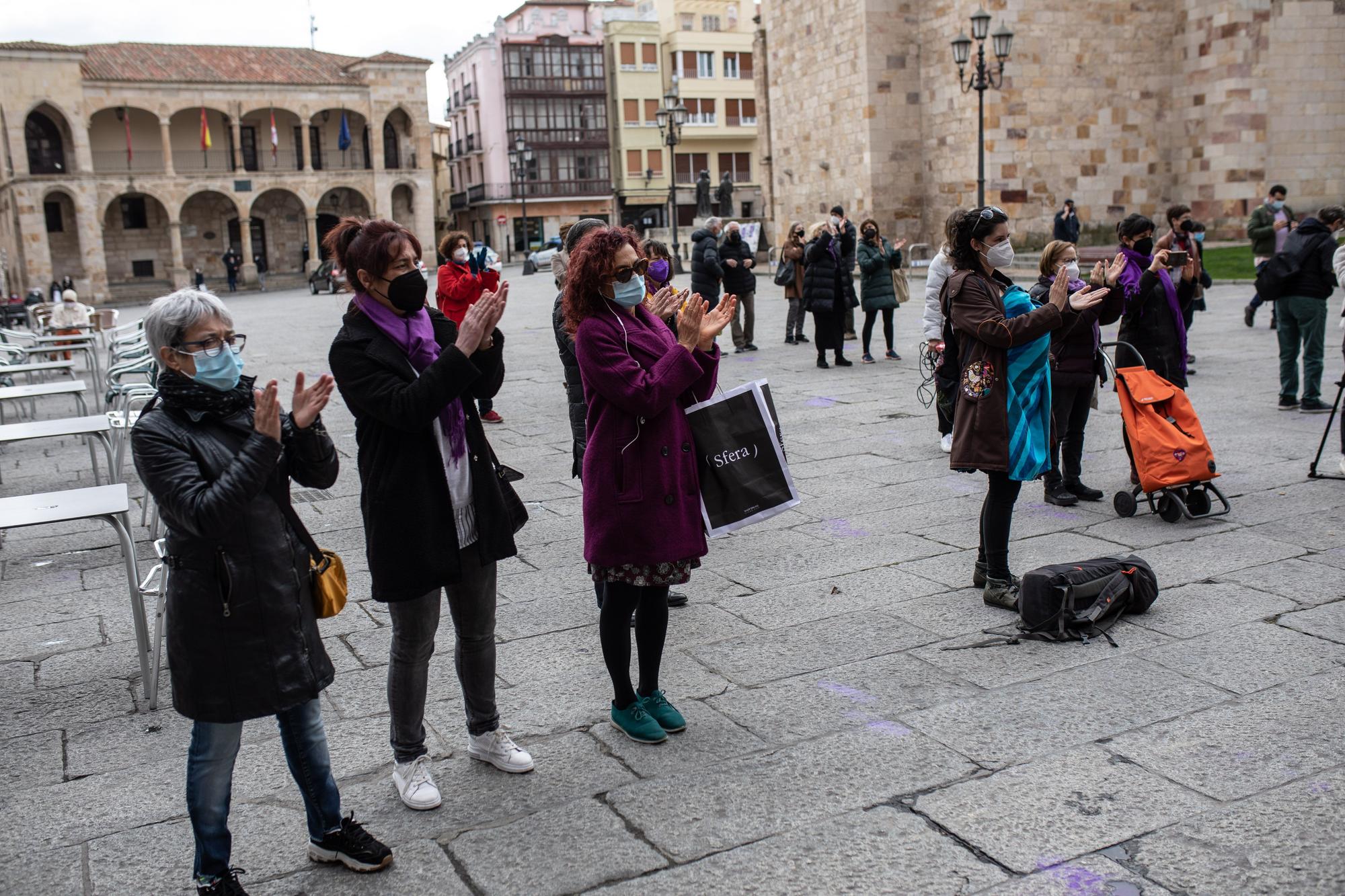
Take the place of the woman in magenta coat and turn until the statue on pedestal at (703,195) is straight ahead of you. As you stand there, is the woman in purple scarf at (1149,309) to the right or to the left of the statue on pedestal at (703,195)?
right

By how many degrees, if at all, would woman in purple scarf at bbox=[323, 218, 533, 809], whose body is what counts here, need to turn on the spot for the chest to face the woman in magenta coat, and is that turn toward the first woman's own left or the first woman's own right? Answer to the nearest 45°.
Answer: approximately 45° to the first woman's own left

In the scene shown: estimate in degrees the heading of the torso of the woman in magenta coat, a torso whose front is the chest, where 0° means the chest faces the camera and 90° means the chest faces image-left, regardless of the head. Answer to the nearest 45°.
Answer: approximately 315°

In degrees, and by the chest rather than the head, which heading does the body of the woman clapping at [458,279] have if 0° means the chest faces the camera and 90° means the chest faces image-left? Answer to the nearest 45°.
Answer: approximately 315°

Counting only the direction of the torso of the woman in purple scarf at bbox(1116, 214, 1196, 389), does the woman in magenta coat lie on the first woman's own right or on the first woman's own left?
on the first woman's own right

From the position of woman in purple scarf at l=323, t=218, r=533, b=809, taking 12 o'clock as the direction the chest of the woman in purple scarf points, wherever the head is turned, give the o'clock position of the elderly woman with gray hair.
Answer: The elderly woman with gray hair is roughly at 3 o'clock from the woman in purple scarf.

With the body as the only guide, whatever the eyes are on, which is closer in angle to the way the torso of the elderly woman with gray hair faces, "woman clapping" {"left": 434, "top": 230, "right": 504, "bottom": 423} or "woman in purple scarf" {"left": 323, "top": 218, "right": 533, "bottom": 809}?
the woman in purple scarf

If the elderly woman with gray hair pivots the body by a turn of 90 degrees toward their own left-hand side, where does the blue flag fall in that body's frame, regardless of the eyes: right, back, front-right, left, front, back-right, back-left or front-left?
front-left

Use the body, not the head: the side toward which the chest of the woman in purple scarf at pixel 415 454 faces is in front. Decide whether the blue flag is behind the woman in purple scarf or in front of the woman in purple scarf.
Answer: behind
